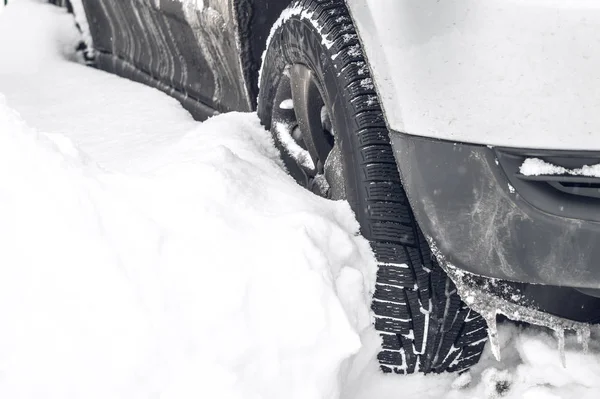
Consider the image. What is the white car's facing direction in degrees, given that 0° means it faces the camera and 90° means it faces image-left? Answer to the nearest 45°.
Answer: approximately 315°
